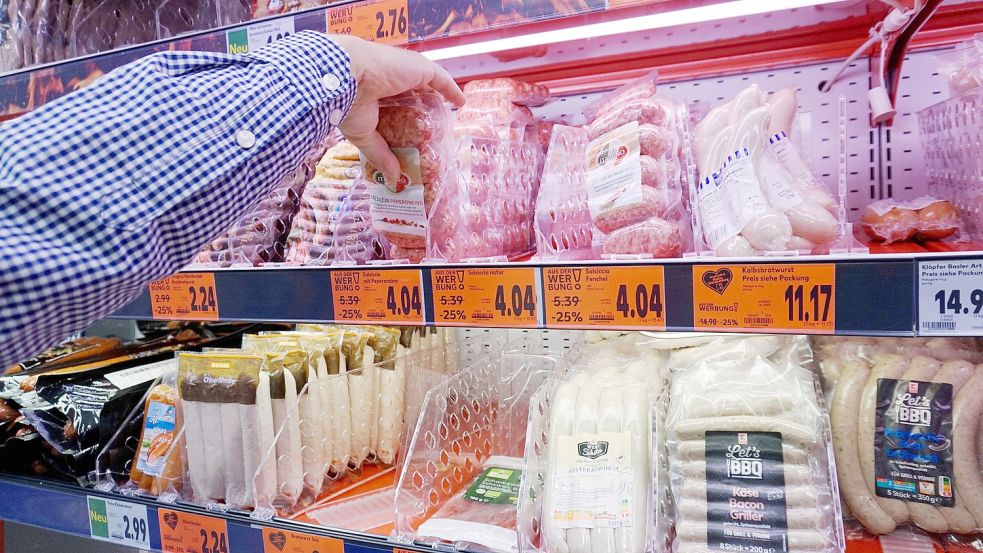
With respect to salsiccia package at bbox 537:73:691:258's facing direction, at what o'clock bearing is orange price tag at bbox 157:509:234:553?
The orange price tag is roughly at 3 o'clock from the salsiccia package.

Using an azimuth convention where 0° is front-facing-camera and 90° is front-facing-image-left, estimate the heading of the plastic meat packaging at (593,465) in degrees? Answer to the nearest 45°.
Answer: approximately 0°

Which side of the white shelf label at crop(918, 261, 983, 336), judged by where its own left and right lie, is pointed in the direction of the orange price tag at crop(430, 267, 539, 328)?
right

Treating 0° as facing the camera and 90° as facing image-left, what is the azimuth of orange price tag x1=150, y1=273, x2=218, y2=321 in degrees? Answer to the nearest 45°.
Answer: approximately 0°
